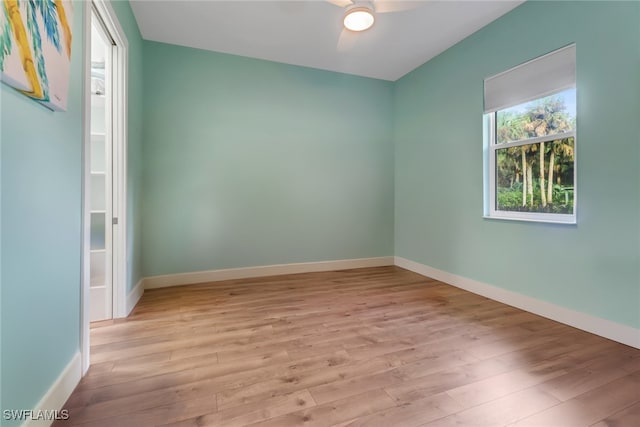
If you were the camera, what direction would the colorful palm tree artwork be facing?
facing the viewer and to the right of the viewer

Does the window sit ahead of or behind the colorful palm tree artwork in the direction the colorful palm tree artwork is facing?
ahead

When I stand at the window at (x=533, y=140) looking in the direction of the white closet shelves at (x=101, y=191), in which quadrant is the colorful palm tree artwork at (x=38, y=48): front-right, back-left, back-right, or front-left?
front-left

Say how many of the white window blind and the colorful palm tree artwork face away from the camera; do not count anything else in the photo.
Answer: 0

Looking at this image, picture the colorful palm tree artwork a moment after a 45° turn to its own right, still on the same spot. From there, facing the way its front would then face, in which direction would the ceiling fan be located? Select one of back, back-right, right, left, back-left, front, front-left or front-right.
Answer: left

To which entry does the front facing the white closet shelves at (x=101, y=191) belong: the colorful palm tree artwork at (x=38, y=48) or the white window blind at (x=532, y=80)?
the white window blind

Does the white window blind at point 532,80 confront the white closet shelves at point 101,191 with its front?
yes

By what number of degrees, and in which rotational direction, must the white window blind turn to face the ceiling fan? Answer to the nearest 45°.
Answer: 0° — it already faces it

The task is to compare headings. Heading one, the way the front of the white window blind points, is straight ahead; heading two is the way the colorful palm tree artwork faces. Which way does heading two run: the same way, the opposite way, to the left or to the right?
the opposite way

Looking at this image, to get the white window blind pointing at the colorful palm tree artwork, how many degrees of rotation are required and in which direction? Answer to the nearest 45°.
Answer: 0° — it already faces it

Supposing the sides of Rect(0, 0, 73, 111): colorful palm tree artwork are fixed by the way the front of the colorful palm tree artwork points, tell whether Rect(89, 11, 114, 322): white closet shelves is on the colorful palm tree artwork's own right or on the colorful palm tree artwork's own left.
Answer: on the colorful palm tree artwork's own left
